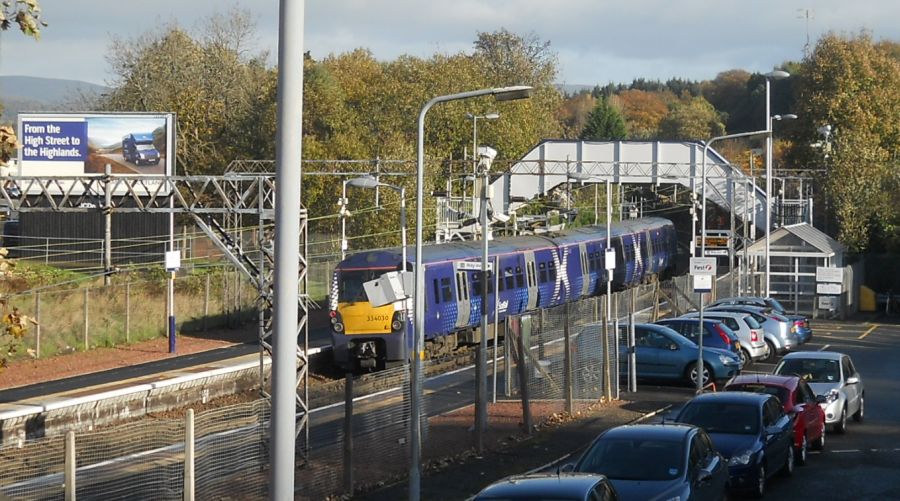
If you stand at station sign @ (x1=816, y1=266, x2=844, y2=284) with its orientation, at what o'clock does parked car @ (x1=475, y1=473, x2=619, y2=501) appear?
The parked car is roughly at 12 o'clock from the station sign.

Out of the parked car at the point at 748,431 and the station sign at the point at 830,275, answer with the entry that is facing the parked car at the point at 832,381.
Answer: the station sign

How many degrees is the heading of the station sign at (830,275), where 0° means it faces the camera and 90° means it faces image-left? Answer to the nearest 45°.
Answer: approximately 0°

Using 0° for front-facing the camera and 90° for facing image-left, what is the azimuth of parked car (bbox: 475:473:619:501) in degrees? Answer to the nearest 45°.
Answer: approximately 45°

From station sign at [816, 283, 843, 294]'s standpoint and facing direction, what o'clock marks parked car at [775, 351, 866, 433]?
The parked car is roughly at 12 o'clock from the station sign.

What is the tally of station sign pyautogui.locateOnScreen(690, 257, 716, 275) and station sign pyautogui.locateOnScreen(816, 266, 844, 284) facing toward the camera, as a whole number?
2

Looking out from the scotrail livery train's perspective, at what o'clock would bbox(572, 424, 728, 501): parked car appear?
The parked car is roughly at 10 o'clock from the scotrail livery train.

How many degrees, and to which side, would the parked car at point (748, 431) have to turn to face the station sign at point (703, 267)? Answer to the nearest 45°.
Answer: approximately 135° to its right

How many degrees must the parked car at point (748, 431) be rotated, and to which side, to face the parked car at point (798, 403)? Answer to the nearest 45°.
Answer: approximately 135° to its right

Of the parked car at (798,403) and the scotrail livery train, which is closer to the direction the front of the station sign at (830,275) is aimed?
the parked car
